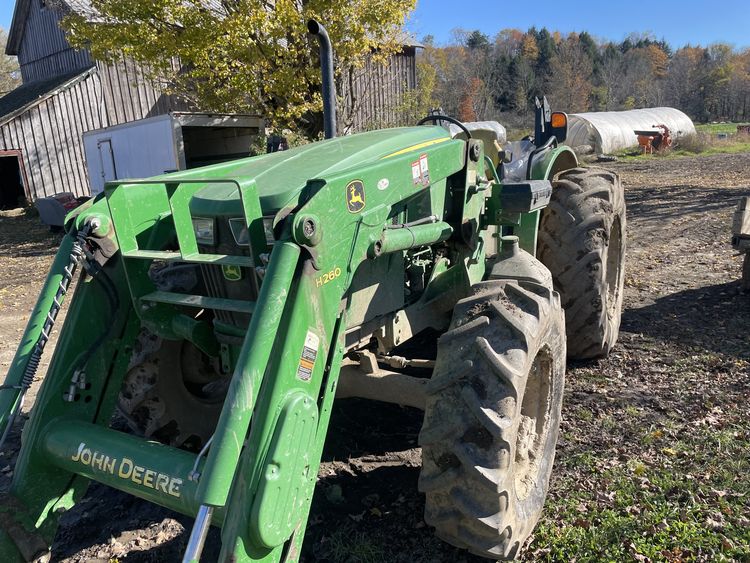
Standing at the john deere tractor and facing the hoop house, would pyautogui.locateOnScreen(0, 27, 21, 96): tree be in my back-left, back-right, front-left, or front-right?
front-left

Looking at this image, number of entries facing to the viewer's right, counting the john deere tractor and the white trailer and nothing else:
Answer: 0

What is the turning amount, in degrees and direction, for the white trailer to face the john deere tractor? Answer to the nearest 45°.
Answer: approximately 135° to its left

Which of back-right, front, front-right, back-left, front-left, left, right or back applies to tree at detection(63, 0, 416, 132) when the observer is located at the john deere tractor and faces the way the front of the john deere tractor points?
back-right

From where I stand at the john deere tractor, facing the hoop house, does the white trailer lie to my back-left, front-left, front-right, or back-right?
front-left

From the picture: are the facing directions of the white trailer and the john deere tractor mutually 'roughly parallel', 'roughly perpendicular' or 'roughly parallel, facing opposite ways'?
roughly perpendicular

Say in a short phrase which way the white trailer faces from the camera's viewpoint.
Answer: facing away from the viewer and to the left of the viewer

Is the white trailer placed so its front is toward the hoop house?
no

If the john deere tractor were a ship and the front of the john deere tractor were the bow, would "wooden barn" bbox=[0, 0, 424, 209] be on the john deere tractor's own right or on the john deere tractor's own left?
on the john deere tractor's own right

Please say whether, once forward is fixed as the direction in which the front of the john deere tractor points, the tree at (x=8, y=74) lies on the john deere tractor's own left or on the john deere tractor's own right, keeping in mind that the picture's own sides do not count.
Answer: on the john deere tractor's own right

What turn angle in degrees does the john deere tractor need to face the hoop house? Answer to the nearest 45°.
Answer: approximately 180°

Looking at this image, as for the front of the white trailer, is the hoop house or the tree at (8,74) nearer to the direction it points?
the tree

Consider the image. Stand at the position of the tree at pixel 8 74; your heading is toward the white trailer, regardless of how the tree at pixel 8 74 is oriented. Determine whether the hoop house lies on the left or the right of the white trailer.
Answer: left

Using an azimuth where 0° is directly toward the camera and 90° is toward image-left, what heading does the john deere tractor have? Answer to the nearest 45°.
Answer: approximately 45°

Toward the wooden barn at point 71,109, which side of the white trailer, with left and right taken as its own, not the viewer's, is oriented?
front

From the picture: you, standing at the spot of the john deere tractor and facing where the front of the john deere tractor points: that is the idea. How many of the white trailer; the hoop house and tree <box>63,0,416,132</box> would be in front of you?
0
